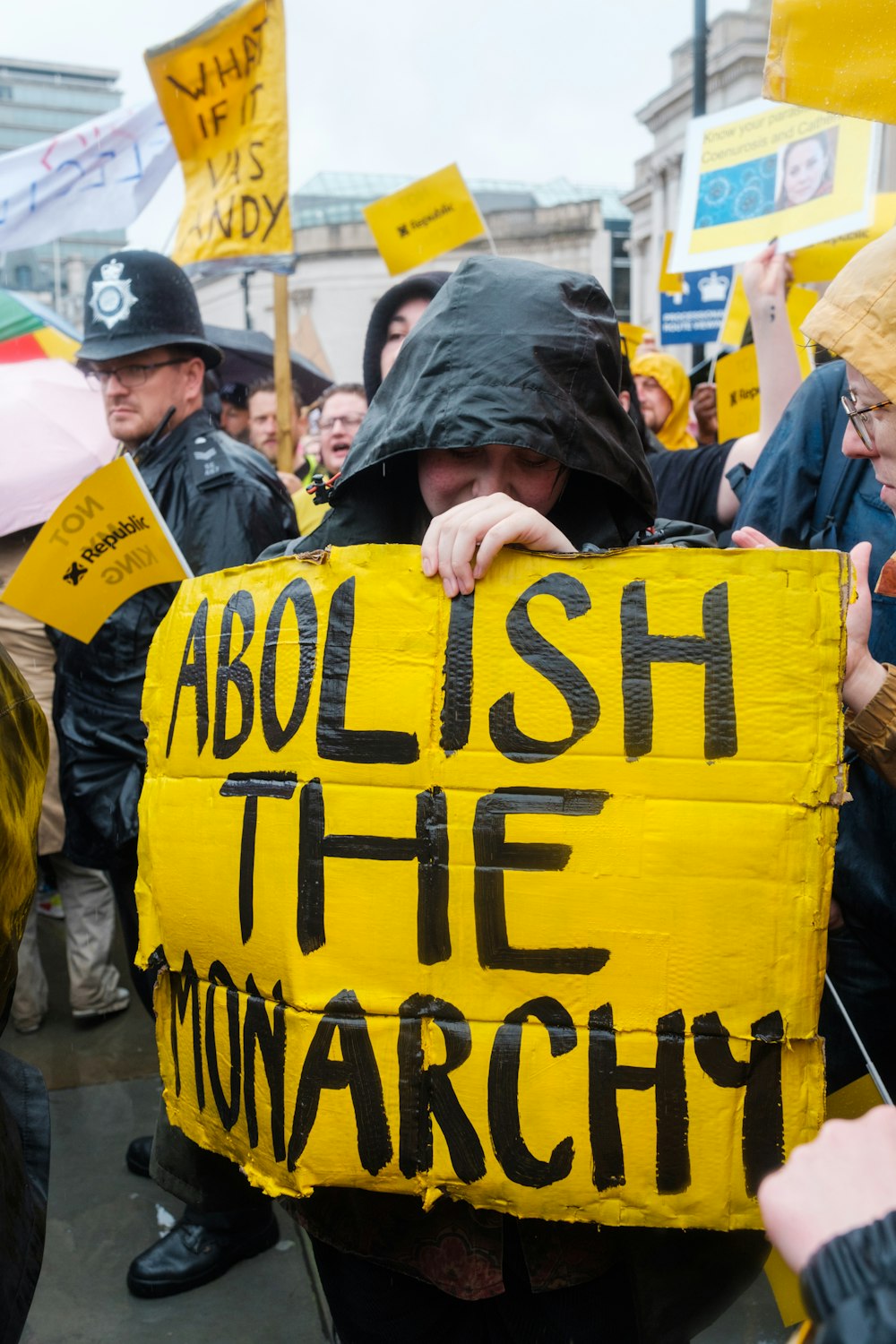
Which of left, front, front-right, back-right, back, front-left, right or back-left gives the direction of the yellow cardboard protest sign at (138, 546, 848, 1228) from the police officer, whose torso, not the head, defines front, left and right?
front-left

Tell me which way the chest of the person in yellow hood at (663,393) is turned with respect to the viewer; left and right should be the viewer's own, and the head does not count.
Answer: facing the viewer and to the left of the viewer

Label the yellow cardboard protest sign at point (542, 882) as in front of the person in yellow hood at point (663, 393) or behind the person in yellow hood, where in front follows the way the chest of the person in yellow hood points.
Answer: in front

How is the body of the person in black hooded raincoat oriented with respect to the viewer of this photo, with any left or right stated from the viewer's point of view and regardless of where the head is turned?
facing the viewer

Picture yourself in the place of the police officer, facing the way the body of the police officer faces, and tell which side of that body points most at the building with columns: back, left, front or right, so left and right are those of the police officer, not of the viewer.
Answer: back

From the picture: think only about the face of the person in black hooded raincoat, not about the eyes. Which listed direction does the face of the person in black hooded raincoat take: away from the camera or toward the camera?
toward the camera

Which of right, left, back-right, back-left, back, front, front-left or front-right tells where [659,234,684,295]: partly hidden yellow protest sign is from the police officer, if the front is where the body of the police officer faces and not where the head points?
back

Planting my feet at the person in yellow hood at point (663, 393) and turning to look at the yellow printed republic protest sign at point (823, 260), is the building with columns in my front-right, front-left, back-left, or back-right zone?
back-left

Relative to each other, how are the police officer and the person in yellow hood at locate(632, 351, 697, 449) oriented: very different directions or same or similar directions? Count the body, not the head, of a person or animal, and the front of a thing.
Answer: same or similar directions

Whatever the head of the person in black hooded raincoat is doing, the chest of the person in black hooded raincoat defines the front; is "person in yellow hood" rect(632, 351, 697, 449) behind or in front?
behind

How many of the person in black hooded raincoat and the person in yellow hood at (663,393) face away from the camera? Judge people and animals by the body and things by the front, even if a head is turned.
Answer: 0

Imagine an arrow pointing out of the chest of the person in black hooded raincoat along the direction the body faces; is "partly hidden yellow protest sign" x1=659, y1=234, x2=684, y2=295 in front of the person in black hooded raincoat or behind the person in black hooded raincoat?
behind
